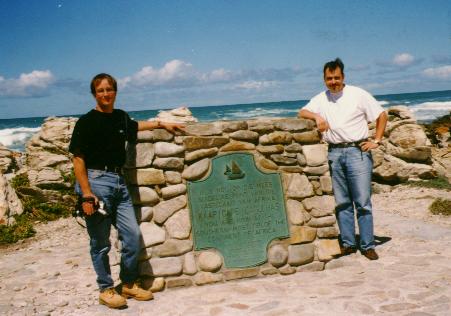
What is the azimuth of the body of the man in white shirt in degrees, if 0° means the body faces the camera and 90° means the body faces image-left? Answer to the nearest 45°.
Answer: approximately 0°

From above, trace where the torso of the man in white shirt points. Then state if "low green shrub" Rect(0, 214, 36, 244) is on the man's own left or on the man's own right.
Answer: on the man's own right

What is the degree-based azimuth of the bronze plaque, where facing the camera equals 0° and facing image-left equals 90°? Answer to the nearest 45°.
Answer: approximately 0°

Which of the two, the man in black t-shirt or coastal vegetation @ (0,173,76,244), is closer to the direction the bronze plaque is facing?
the man in black t-shirt

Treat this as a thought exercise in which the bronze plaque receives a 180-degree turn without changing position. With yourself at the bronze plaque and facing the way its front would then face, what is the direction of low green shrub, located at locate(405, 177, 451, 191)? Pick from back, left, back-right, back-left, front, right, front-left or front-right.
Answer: front-right

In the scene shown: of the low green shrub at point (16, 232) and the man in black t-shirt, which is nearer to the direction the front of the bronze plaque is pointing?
the man in black t-shirt

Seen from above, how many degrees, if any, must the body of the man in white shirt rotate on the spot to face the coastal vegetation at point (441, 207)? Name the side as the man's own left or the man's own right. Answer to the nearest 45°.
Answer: approximately 135° to the man's own left

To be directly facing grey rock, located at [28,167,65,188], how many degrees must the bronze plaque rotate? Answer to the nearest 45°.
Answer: approximately 135° to its right
